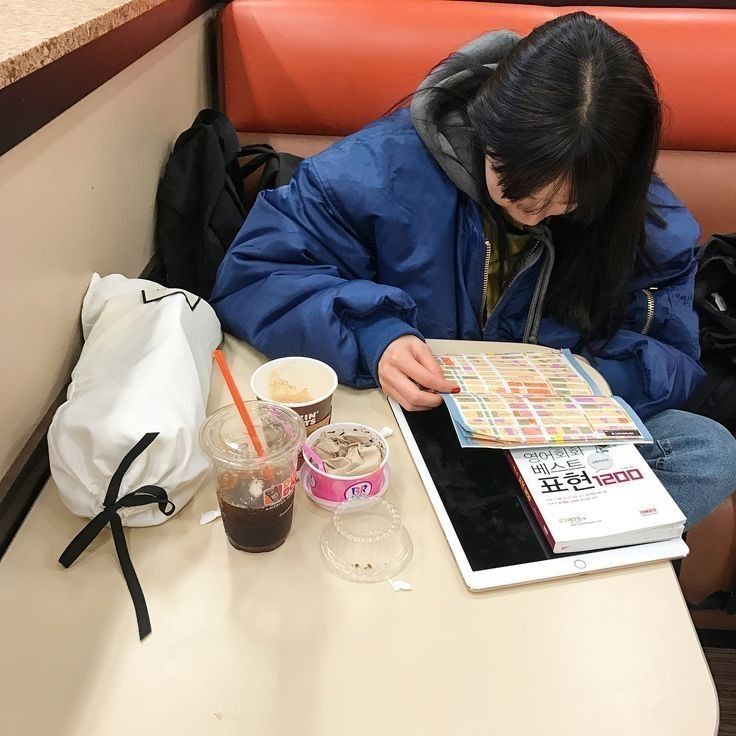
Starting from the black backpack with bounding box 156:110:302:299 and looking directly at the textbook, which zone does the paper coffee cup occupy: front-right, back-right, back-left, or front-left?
front-right

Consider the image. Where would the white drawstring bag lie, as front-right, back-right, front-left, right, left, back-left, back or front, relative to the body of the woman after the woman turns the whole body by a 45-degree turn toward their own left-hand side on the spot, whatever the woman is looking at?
right

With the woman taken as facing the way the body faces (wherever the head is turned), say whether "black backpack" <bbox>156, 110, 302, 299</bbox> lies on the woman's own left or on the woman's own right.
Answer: on the woman's own right

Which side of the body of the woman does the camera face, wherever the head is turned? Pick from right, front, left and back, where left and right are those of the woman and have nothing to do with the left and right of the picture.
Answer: front
